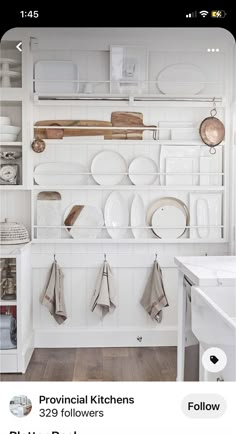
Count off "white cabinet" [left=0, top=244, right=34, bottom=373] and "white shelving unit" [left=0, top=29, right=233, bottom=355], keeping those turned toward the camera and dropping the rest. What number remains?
2

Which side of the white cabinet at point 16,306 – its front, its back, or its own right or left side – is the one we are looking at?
front

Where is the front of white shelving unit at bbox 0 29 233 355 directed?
toward the camera

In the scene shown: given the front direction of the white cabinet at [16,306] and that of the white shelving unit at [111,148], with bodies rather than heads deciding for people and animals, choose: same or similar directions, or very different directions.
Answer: same or similar directions
